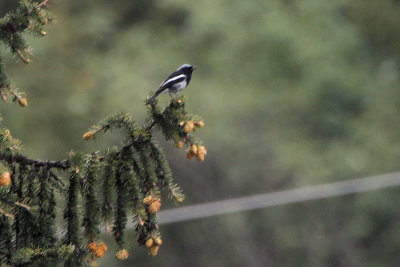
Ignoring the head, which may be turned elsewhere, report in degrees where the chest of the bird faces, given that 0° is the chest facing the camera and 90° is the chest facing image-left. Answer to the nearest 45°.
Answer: approximately 270°
